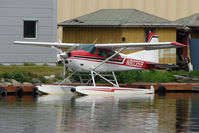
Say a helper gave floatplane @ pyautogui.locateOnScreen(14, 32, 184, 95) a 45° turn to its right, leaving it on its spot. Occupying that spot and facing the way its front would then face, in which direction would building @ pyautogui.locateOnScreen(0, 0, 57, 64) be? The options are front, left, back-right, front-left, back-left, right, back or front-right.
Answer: front-right

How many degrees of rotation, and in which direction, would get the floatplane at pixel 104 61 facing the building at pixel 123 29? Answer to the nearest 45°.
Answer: approximately 135° to its right

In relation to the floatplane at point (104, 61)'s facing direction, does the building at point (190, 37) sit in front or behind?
behind

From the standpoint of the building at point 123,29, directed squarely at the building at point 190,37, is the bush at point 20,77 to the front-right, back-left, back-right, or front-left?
back-right

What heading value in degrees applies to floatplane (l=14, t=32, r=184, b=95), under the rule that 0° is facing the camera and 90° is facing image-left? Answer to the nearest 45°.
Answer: approximately 45°

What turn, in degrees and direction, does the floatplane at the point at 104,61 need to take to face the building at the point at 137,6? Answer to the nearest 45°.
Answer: approximately 135° to its right

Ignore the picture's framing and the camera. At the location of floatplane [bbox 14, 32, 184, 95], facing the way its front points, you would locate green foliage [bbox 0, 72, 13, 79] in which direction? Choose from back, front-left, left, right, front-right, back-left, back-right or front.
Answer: front-right
